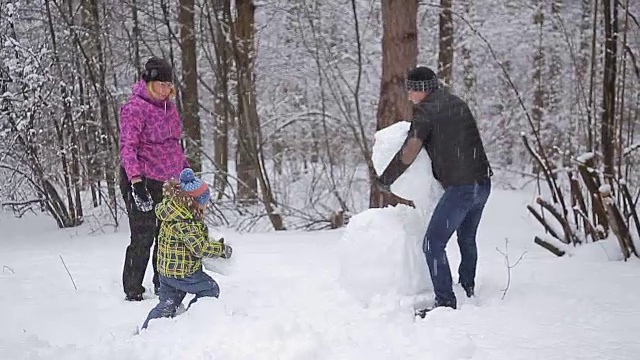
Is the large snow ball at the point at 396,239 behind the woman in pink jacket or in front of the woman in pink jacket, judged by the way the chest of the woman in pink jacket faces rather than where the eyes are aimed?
in front

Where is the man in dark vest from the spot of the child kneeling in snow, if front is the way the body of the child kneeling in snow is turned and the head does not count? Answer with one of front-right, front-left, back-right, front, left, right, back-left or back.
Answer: front-right

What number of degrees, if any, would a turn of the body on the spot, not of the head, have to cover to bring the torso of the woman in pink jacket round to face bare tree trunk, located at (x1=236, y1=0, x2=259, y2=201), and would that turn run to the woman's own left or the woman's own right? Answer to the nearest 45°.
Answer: approximately 135° to the woman's own left

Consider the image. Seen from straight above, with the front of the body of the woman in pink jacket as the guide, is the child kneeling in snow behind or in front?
in front

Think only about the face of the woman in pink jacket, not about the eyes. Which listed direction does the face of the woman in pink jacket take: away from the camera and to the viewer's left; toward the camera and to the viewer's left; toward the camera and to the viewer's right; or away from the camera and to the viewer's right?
toward the camera and to the viewer's right

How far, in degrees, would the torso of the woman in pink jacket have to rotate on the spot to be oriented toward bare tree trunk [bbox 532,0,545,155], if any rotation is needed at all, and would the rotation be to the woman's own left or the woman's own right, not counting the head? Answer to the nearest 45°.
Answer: approximately 90° to the woman's own left

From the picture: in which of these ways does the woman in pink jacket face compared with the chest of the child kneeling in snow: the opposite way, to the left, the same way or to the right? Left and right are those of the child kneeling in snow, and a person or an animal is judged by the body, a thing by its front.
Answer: to the right

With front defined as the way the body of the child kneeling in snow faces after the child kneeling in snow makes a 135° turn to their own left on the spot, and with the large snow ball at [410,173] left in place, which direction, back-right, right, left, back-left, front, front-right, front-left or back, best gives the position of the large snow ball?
back

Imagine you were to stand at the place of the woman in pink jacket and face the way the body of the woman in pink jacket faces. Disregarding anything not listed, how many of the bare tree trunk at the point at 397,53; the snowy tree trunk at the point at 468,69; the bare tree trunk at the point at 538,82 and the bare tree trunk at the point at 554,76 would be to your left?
4

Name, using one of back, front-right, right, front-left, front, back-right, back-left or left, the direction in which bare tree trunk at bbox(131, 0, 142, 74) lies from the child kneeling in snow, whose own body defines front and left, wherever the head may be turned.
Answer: front-left

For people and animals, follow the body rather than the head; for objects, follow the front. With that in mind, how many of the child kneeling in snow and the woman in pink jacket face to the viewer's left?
0

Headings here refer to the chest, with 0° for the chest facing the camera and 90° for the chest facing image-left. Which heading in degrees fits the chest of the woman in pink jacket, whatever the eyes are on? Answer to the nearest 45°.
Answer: approximately 315°

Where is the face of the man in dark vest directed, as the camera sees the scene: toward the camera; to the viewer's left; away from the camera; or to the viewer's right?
to the viewer's left
